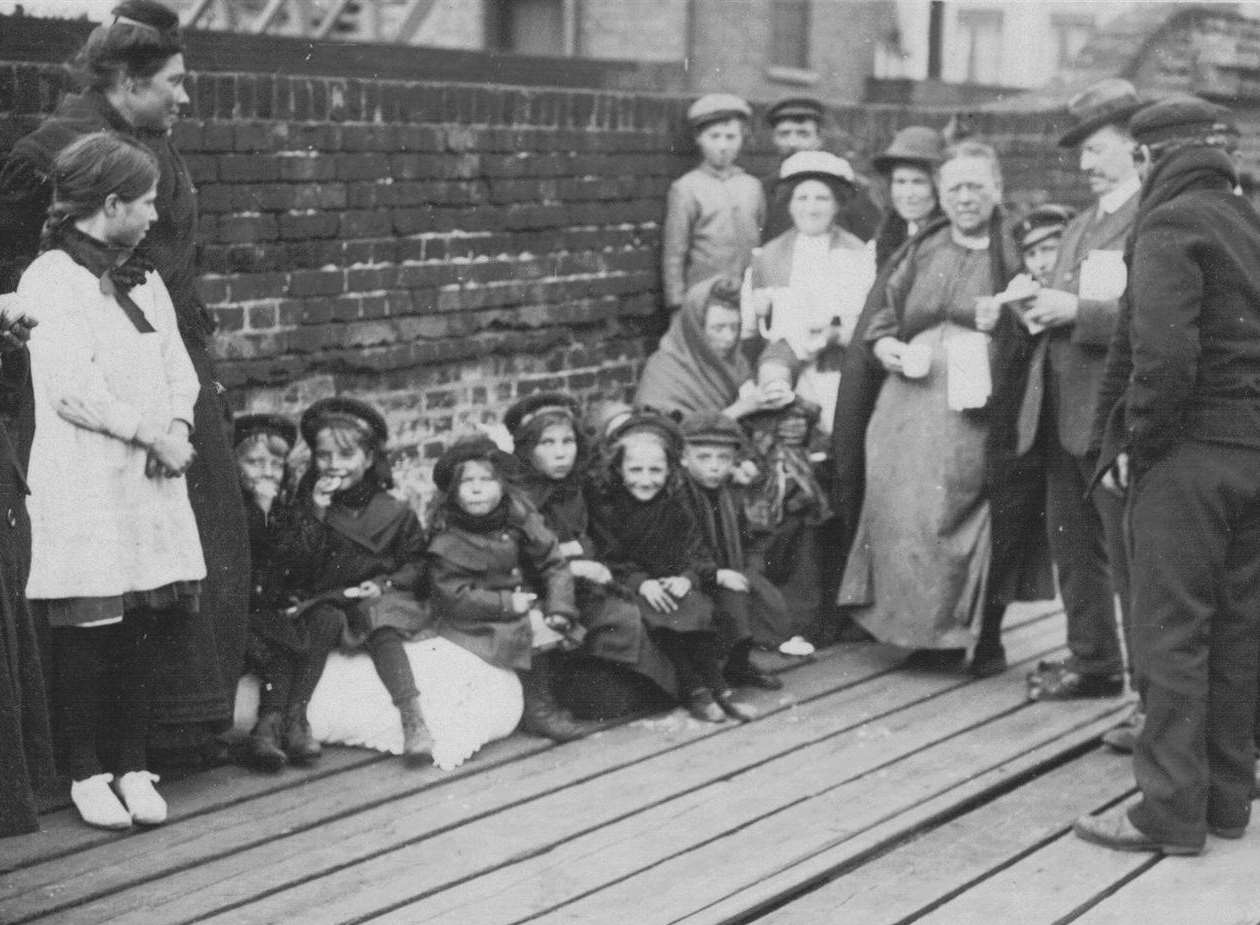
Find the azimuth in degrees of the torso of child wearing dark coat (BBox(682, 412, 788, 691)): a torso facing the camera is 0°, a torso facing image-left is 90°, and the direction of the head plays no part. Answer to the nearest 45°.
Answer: approximately 315°

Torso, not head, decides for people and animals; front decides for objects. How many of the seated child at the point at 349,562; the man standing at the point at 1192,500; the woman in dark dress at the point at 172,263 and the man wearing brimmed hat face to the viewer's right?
1

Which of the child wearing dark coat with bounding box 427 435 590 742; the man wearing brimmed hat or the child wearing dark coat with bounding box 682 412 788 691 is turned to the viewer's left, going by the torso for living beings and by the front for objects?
the man wearing brimmed hat

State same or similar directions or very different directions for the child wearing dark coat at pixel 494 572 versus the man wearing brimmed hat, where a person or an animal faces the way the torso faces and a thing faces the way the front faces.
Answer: very different directions

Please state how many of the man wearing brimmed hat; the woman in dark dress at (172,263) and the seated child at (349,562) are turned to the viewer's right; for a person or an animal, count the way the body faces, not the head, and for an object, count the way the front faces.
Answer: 1

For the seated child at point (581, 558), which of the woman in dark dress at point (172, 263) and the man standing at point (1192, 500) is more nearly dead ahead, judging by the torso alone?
the man standing

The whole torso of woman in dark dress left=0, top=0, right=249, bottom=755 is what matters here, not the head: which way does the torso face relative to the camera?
to the viewer's right

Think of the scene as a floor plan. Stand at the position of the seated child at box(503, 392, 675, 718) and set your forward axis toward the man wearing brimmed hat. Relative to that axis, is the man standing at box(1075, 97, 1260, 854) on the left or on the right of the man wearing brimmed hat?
right

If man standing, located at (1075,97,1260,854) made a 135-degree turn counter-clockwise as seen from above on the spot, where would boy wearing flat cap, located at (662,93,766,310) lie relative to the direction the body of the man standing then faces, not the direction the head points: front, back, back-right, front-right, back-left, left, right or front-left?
back-right

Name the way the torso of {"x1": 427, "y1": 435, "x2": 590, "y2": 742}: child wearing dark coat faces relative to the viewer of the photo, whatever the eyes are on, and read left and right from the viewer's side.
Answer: facing the viewer and to the right of the viewer

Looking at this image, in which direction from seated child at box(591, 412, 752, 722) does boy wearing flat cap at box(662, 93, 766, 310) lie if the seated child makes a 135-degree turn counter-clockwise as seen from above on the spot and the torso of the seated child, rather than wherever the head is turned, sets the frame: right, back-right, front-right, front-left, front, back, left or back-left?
front

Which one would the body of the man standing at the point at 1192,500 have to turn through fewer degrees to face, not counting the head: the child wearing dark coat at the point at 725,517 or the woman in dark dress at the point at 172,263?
the child wearing dark coat

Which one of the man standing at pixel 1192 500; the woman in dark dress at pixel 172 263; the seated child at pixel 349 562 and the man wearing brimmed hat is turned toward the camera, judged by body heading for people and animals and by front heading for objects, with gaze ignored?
the seated child
